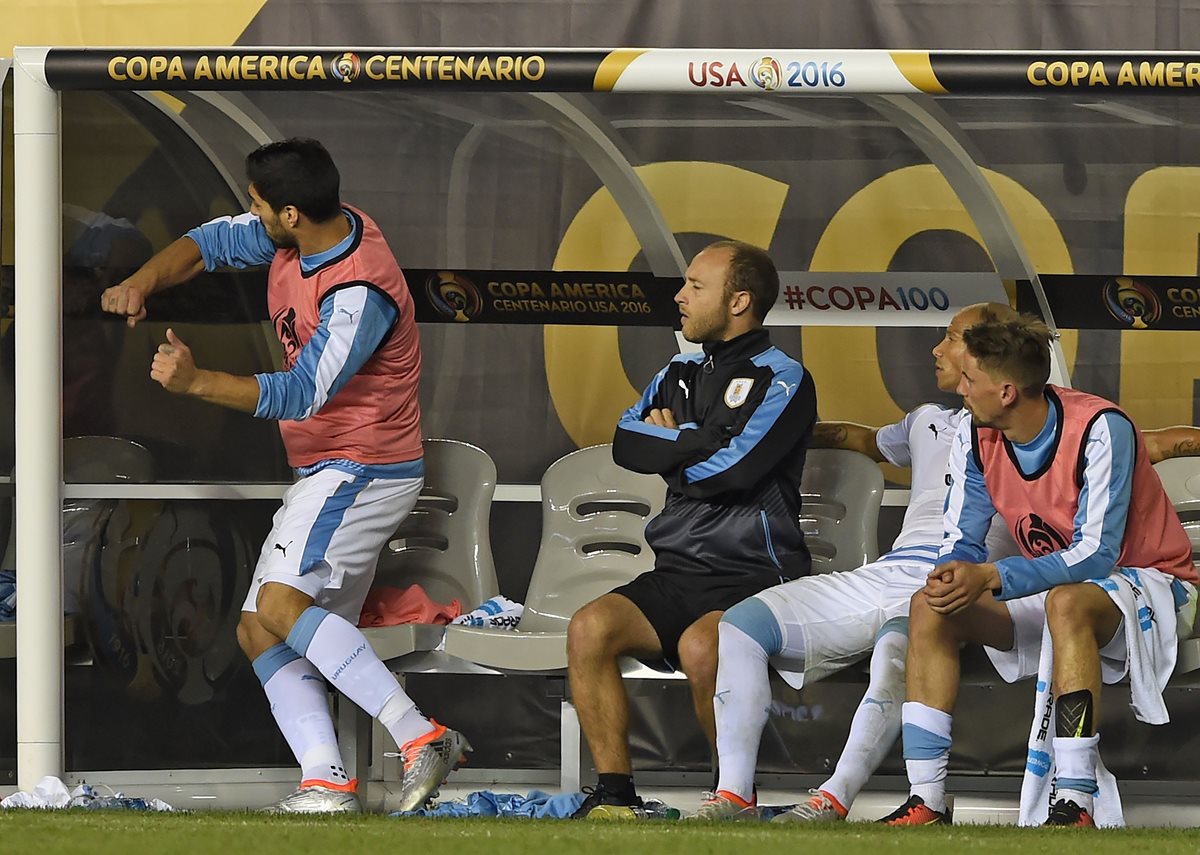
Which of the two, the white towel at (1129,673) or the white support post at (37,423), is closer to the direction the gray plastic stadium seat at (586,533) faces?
the white support post

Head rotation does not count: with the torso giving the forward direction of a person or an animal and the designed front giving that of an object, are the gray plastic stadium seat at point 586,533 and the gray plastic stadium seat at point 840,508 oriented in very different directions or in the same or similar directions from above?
same or similar directions

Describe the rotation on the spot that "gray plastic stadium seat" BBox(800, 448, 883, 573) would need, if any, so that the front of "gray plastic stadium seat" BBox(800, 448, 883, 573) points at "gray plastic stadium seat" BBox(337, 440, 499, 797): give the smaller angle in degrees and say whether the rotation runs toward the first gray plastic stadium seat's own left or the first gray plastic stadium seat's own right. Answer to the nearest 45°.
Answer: approximately 45° to the first gray plastic stadium seat's own right

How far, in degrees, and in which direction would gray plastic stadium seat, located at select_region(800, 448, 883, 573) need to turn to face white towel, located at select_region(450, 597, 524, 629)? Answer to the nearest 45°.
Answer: approximately 45° to its right

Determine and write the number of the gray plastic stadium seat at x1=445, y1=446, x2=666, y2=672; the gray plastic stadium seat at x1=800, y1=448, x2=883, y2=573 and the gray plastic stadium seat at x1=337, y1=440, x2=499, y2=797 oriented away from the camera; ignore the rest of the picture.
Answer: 0

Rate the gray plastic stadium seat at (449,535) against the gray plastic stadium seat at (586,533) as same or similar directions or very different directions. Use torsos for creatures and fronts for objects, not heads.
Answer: same or similar directions

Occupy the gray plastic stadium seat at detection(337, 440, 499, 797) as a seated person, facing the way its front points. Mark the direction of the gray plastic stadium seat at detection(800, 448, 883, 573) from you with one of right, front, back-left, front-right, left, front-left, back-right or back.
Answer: back-left

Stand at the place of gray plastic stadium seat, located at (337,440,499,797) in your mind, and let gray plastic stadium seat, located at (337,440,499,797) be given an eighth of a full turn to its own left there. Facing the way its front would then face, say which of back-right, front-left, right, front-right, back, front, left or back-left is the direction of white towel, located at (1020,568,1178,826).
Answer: front-left

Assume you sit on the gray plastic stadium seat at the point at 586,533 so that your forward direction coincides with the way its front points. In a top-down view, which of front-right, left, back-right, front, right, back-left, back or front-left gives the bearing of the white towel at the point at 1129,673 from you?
left

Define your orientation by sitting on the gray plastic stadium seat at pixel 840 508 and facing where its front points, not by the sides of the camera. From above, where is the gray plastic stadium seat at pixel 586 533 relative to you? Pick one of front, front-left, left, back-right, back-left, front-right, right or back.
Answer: front-right

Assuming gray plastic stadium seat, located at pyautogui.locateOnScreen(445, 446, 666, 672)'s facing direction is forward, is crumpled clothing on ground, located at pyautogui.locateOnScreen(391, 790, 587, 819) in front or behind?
in front

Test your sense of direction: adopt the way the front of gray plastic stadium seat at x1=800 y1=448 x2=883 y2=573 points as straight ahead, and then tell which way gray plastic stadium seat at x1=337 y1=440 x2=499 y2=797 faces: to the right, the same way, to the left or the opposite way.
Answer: the same way

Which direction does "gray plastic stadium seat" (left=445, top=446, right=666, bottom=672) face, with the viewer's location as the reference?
facing the viewer and to the left of the viewer

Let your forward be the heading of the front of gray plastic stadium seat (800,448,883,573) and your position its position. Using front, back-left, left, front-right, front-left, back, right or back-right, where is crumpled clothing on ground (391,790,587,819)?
front
